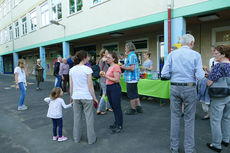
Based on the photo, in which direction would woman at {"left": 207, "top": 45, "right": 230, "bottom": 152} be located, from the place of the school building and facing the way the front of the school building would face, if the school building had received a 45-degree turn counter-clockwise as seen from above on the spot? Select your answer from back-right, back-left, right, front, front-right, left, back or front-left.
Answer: front

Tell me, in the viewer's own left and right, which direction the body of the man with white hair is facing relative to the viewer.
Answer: facing away from the viewer

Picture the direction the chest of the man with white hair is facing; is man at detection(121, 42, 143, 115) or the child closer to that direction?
the man

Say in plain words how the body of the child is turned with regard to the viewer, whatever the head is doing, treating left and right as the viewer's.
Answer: facing away from the viewer and to the right of the viewer
